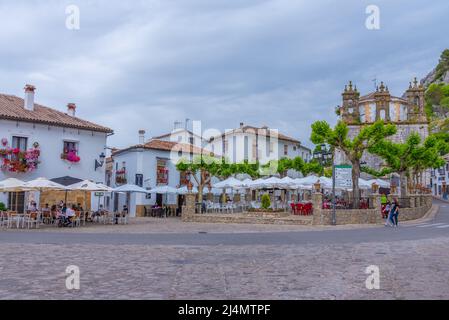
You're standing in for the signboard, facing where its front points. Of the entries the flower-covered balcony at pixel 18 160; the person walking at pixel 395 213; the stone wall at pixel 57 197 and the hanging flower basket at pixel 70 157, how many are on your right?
3

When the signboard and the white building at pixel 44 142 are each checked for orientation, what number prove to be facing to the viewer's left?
0

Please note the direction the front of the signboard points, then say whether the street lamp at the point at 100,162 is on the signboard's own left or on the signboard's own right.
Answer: on the signboard's own right

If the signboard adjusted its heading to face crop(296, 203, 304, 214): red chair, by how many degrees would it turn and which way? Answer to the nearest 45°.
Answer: approximately 135° to its right

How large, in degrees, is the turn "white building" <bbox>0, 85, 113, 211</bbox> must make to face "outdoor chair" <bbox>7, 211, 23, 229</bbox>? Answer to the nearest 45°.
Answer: approximately 45° to its right

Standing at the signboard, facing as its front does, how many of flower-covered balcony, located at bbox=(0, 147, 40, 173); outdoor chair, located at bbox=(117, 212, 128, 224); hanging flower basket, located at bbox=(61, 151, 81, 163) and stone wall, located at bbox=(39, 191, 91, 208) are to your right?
4

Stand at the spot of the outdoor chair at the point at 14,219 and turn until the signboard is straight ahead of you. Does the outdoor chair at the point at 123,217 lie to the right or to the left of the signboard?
left

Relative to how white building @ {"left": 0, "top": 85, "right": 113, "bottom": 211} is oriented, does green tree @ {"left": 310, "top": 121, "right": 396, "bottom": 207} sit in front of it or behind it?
in front

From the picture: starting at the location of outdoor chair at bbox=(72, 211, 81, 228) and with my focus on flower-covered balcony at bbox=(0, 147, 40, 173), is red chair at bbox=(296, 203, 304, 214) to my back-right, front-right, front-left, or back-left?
back-right

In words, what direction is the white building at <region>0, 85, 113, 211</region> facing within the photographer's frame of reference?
facing the viewer and to the right of the viewer

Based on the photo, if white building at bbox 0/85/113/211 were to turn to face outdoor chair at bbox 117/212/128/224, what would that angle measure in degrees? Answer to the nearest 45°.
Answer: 0° — it already faces it

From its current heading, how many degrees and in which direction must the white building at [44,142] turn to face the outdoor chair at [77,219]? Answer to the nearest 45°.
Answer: approximately 45° to its right

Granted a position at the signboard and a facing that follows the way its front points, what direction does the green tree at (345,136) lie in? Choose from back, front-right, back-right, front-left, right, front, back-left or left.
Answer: back
